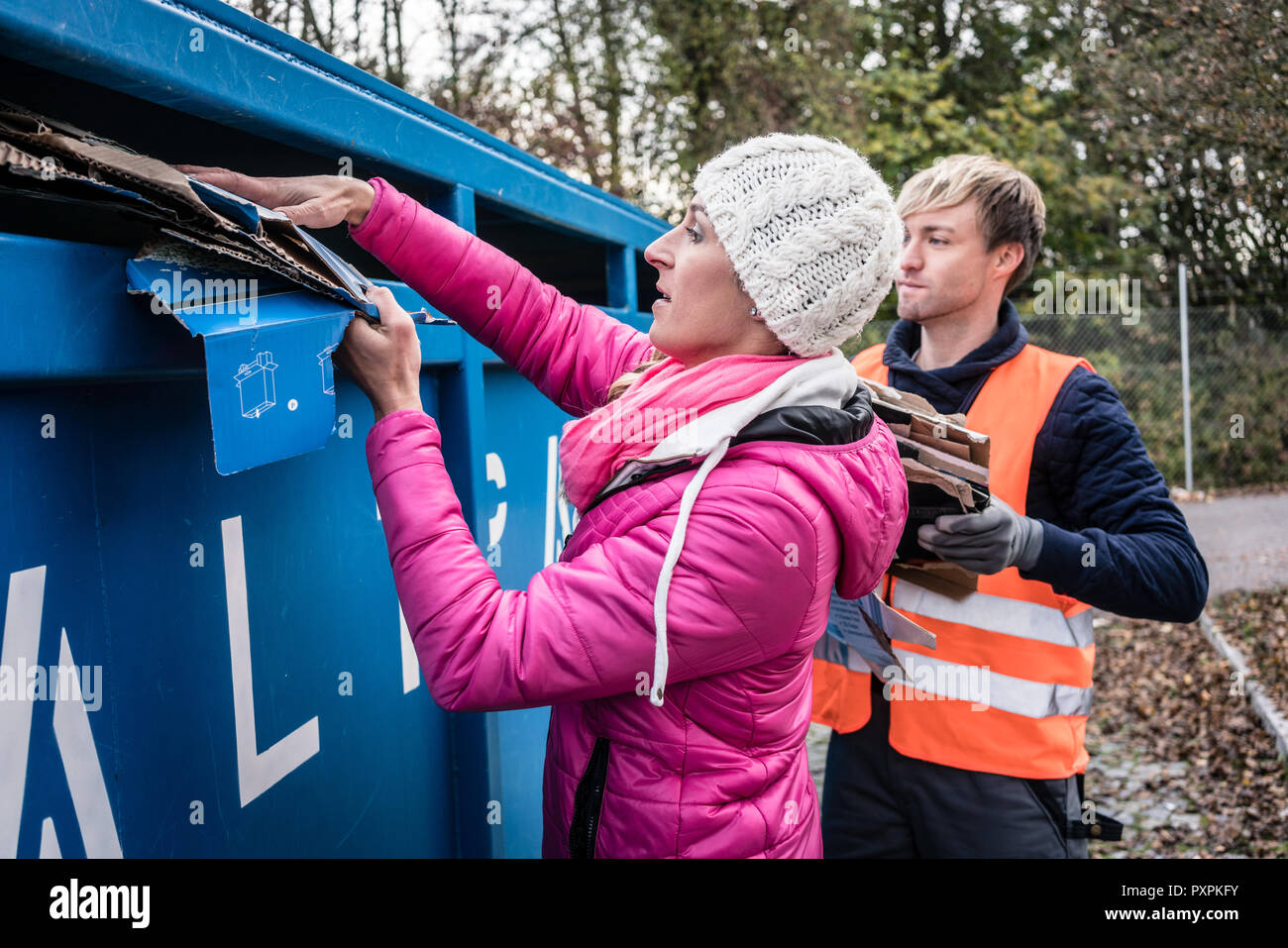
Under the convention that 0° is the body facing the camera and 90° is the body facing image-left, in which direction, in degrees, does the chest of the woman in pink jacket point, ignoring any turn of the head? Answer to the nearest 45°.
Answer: approximately 90°

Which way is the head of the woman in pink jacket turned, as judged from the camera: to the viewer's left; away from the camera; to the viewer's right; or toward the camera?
to the viewer's left

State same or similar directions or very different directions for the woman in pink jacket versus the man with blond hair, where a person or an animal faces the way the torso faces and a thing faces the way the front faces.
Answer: same or similar directions

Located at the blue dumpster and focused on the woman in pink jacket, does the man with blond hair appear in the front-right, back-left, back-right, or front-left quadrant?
front-left

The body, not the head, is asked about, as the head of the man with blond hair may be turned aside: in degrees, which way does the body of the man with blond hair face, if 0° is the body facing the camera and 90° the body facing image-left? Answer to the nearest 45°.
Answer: approximately 45°

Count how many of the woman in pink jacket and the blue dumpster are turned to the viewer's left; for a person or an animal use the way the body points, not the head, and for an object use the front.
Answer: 1

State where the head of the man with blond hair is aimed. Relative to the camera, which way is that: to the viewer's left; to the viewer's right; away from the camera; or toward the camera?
to the viewer's left

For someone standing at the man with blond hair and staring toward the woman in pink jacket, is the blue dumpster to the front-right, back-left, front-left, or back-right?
front-right
